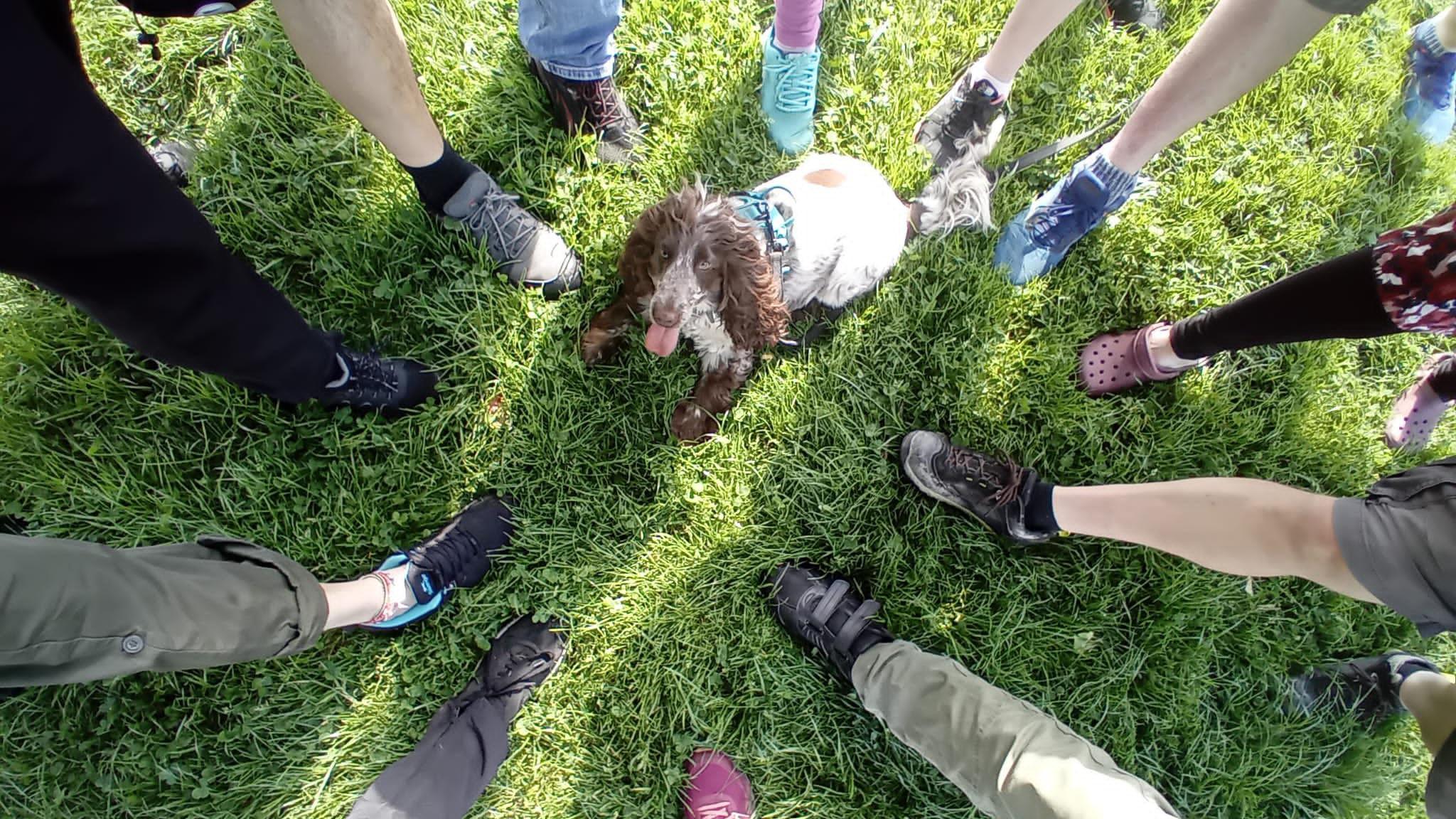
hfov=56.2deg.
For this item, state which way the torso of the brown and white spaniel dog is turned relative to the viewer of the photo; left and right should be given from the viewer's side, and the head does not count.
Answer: facing the viewer and to the left of the viewer
